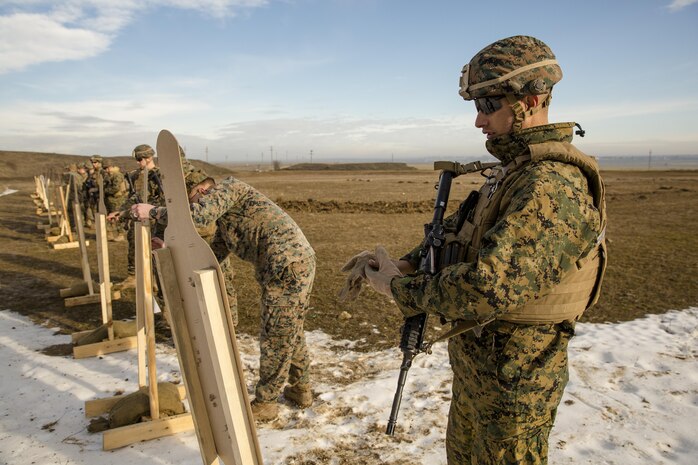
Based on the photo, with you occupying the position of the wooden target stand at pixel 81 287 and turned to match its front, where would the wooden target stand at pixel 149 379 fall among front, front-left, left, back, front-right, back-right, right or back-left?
right

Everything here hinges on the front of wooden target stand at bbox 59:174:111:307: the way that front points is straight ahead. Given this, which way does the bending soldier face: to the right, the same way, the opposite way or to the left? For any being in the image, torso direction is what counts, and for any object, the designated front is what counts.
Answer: the opposite way

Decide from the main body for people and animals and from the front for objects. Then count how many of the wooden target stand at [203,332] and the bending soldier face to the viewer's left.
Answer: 1

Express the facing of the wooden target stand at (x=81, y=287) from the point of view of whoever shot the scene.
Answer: facing to the right of the viewer

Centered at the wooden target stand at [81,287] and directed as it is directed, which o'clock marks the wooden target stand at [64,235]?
the wooden target stand at [64,235] is roughly at 9 o'clock from the wooden target stand at [81,287].

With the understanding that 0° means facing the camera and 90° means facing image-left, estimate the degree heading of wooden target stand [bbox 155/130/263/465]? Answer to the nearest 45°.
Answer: approximately 225°

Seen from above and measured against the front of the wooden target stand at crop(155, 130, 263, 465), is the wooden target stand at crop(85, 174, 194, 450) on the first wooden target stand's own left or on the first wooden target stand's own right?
on the first wooden target stand's own left

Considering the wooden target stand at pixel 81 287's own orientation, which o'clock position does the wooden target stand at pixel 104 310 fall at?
the wooden target stand at pixel 104 310 is roughly at 3 o'clock from the wooden target stand at pixel 81 287.

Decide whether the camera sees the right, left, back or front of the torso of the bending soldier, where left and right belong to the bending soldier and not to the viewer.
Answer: left
